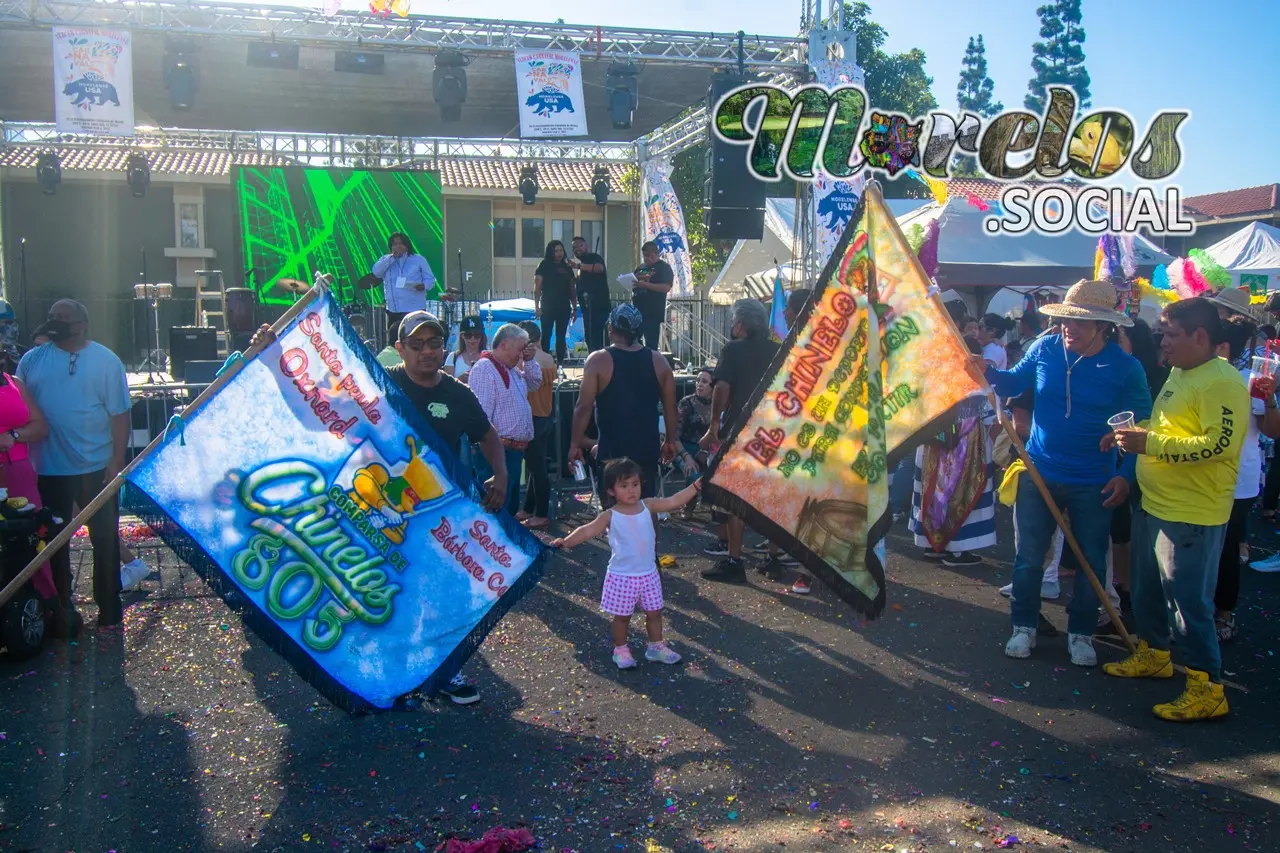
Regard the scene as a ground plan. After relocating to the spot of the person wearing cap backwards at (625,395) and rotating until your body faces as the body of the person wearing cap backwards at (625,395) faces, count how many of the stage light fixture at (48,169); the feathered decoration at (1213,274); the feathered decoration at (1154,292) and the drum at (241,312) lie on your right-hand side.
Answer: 2

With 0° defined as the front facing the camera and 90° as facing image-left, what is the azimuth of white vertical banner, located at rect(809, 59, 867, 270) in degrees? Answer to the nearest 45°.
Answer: approximately 0°

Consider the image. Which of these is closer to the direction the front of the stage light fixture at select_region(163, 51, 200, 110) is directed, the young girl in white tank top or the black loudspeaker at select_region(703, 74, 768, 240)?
the young girl in white tank top

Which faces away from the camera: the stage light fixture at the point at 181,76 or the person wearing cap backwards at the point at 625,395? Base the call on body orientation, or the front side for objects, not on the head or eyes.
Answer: the person wearing cap backwards

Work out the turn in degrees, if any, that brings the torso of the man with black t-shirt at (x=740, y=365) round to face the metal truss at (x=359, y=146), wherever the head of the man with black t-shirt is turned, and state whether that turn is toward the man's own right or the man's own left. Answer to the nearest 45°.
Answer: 0° — they already face it

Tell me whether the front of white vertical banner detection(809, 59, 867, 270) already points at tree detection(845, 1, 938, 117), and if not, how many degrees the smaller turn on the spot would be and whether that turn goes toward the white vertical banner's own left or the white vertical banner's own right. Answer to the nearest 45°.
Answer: approximately 180°

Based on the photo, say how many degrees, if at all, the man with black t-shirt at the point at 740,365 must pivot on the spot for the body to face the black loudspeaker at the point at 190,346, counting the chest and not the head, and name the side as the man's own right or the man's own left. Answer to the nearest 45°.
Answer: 0° — they already face it

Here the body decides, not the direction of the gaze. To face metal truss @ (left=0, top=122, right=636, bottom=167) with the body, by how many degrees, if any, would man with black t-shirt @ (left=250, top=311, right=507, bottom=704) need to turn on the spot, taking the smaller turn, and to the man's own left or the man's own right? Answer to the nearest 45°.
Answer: approximately 180°

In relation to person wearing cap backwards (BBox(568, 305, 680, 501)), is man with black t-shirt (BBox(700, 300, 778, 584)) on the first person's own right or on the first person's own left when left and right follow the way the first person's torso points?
on the first person's own right

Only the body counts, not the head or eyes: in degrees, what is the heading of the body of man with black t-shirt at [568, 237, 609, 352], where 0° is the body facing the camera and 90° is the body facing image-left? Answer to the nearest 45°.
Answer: approximately 45°
